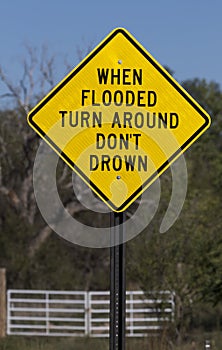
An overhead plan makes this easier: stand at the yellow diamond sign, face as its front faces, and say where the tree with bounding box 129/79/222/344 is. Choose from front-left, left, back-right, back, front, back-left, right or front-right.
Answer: back

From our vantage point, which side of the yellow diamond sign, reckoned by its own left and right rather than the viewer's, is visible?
front

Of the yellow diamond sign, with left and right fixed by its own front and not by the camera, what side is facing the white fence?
back
